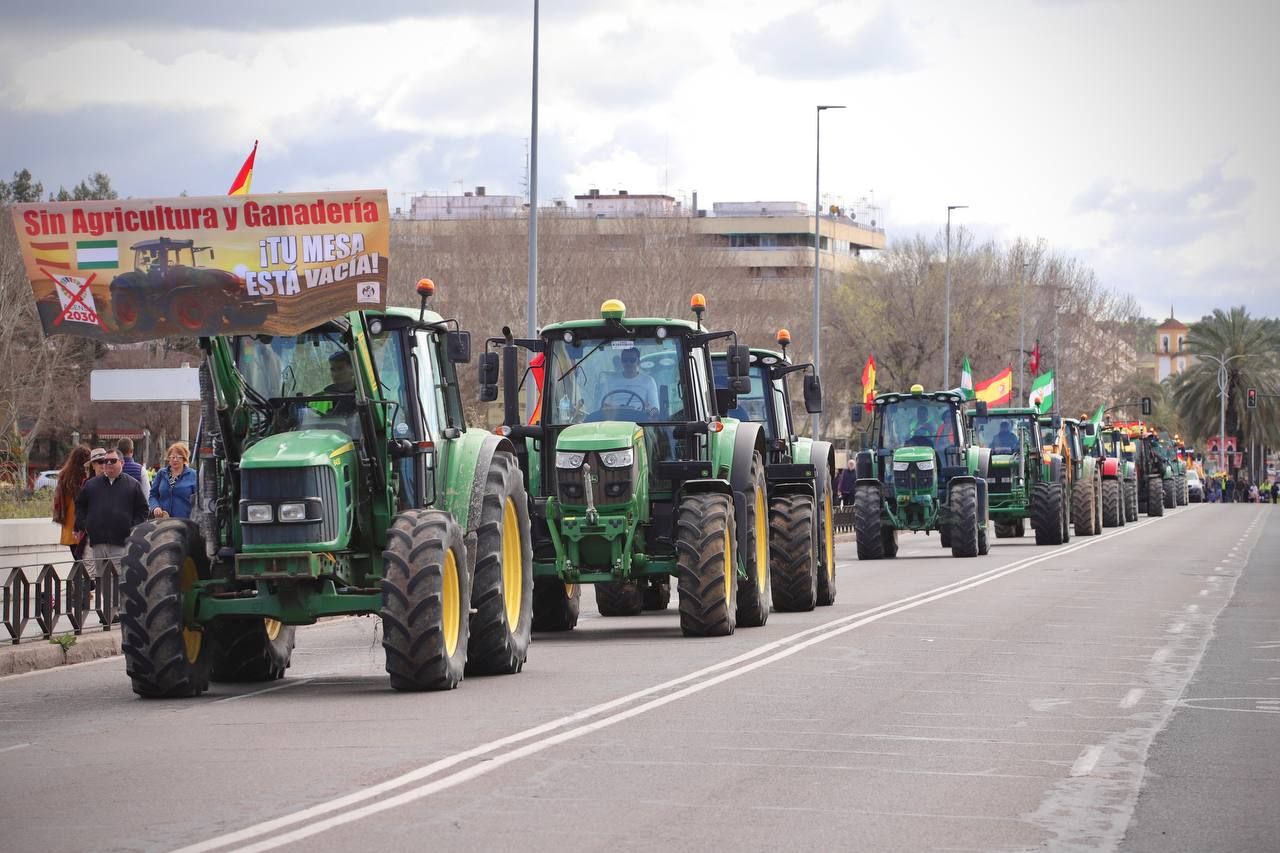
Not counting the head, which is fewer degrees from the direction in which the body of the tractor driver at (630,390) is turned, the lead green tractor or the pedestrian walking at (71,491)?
the lead green tractor

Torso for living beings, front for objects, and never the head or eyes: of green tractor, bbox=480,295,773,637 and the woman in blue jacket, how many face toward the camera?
2

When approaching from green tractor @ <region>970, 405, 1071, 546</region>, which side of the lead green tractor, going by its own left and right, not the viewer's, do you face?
back

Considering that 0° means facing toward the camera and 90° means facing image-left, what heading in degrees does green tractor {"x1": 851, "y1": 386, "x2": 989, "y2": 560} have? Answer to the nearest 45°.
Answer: approximately 0°

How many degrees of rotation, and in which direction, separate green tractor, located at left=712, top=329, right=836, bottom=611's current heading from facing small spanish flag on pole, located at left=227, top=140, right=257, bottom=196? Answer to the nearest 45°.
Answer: approximately 45° to its right
